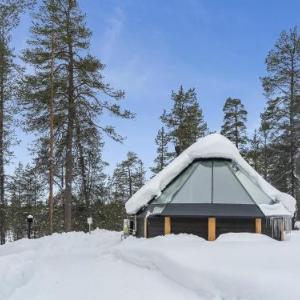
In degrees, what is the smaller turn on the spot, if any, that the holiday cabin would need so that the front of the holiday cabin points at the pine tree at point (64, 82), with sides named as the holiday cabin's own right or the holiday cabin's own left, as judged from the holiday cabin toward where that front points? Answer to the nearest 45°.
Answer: approximately 135° to the holiday cabin's own right

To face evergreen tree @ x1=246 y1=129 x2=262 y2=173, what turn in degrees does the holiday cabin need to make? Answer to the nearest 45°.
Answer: approximately 180°

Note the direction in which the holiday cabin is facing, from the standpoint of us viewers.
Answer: facing the viewer

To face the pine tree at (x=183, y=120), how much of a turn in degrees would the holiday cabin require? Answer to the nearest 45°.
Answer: approximately 180°

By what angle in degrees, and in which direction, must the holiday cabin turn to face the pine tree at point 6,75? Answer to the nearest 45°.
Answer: approximately 135° to its right

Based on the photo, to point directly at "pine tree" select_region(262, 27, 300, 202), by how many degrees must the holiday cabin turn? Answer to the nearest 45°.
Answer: approximately 180°
